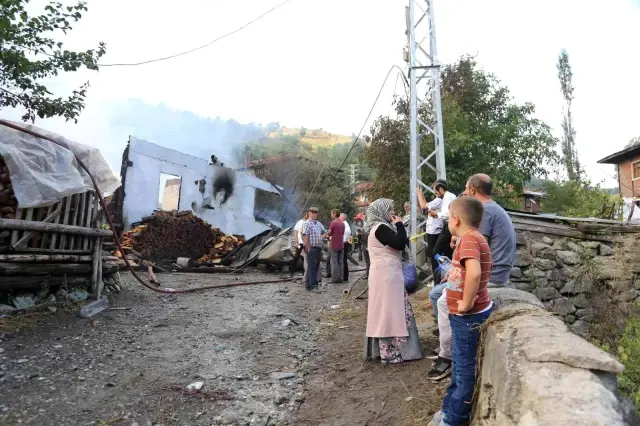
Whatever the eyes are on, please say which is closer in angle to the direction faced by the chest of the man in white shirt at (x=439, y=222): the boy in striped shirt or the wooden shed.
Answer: the wooden shed

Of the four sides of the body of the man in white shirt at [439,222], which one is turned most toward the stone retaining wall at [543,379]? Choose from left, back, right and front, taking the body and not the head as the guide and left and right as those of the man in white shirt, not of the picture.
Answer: left

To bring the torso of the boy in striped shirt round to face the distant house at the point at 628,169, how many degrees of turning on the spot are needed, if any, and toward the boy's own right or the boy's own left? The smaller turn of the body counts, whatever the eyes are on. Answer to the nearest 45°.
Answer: approximately 90° to the boy's own right

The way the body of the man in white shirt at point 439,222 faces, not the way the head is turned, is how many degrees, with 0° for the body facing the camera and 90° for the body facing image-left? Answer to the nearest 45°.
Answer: approximately 90°

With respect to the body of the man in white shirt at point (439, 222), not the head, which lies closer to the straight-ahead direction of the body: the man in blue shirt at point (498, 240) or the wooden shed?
the wooden shed

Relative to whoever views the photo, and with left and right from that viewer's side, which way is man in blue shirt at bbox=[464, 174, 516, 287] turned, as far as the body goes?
facing away from the viewer and to the left of the viewer
